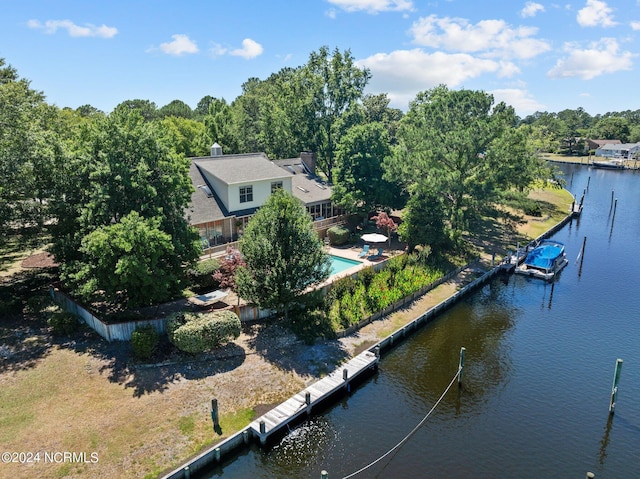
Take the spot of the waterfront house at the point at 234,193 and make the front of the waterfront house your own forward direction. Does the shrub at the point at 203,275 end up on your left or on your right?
on your right

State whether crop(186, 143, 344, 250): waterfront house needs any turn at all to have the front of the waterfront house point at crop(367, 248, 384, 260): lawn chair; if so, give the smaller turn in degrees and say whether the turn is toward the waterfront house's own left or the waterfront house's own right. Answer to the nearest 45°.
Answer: approximately 45° to the waterfront house's own left

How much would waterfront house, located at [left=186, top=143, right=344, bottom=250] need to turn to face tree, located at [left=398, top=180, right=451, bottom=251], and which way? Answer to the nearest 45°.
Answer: approximately 45° to its left

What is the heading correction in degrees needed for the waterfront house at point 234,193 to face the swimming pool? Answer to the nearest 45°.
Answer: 0° — it already faces it

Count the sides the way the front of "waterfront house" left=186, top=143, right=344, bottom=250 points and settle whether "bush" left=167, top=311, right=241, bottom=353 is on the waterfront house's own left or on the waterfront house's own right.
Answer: on the waterfront house's own right

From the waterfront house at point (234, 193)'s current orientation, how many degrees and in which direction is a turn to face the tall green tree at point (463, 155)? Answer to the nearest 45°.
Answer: approximately 45° to its left

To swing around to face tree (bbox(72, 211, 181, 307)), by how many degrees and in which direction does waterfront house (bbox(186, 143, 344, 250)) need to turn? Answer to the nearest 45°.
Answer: approximately 45° to its right

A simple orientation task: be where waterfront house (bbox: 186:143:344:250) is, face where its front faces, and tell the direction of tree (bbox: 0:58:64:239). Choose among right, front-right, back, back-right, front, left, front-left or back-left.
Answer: right

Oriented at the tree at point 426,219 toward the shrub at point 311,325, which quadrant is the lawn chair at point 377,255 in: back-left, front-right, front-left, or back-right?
front-right

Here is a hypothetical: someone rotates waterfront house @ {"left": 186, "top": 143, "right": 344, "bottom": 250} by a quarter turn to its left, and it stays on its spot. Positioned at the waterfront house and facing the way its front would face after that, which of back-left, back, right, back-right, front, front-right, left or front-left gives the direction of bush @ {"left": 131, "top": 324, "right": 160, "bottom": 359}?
back-right

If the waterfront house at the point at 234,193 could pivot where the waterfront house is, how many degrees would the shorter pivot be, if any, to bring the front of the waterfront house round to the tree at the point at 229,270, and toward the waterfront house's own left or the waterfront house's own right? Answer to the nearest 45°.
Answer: approximately 45° to the waterfront house's own right
